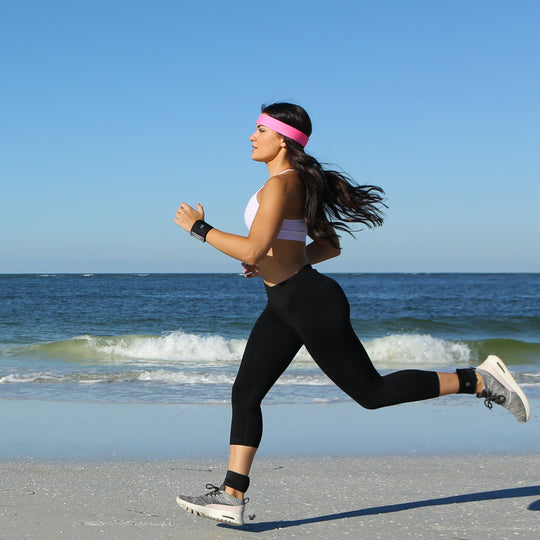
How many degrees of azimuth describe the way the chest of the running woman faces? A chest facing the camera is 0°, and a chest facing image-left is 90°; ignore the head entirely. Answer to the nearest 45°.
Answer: approximately 90°

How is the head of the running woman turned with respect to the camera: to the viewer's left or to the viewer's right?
to the viewer's left
